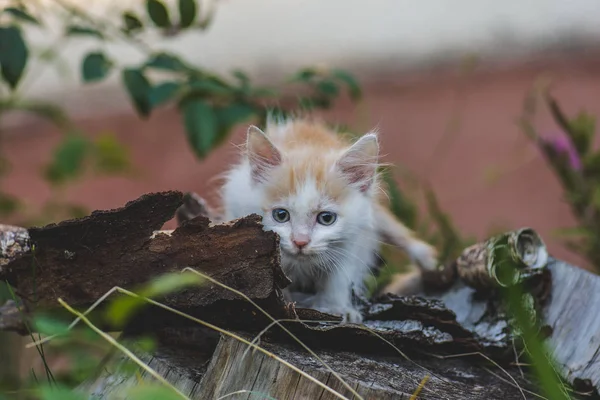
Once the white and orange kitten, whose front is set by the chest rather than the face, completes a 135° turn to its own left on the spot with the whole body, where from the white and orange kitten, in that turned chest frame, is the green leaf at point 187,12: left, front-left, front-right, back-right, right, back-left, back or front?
left

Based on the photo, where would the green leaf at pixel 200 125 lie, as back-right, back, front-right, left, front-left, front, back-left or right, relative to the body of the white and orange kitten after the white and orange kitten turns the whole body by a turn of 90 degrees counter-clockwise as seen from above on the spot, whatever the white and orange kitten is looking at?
back-left

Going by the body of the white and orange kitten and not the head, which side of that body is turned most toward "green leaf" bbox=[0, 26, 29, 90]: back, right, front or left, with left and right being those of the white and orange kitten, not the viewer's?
right

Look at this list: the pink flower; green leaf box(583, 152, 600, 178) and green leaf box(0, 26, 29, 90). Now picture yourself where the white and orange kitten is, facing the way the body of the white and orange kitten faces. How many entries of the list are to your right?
1

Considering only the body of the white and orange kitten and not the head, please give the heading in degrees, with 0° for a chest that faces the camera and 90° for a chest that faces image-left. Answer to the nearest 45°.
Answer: approximately 0°

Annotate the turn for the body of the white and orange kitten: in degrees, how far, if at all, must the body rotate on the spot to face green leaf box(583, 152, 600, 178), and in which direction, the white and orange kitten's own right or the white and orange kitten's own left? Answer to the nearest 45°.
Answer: approximately 135° to the white and orange kitten's own left

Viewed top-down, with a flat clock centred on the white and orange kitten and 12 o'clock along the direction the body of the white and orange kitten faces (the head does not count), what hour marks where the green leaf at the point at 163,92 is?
The green leaf is roughly at 4 o'clock from the white and orange kitten.

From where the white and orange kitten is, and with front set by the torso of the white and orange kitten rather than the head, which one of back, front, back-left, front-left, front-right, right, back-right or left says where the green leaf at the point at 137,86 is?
back-right

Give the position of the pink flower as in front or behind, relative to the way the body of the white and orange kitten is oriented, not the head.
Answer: behind
